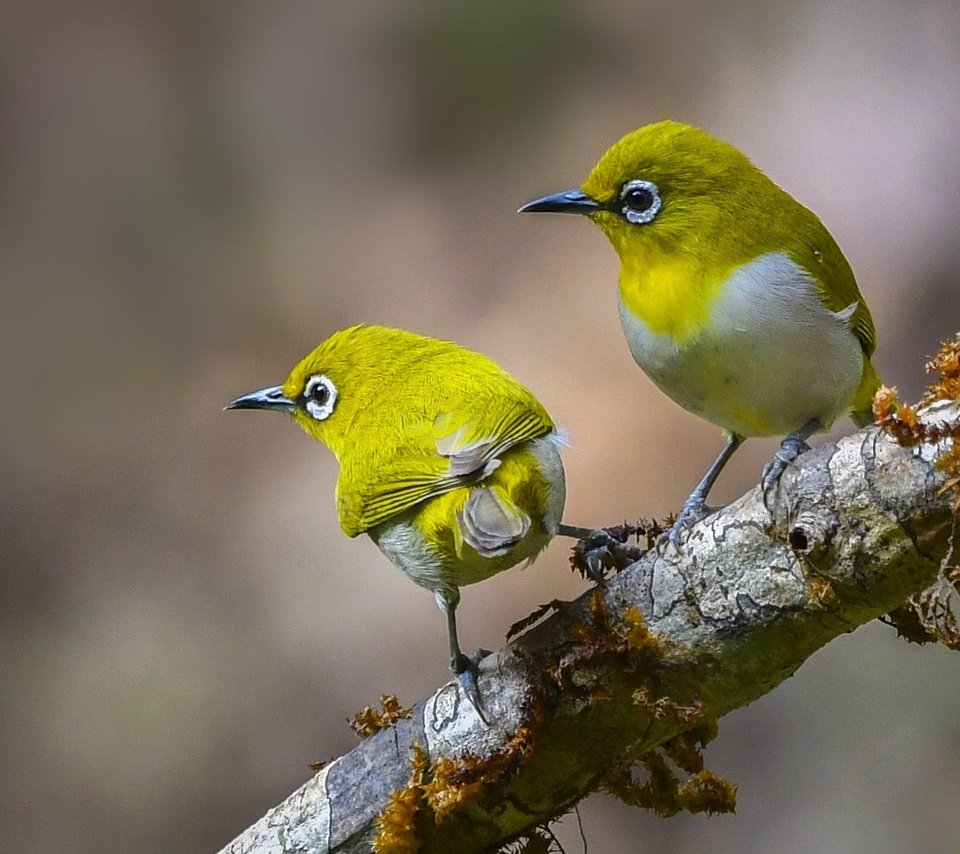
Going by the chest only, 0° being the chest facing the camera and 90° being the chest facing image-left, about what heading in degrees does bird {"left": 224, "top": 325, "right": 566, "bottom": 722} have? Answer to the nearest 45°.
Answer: approximately 135°
